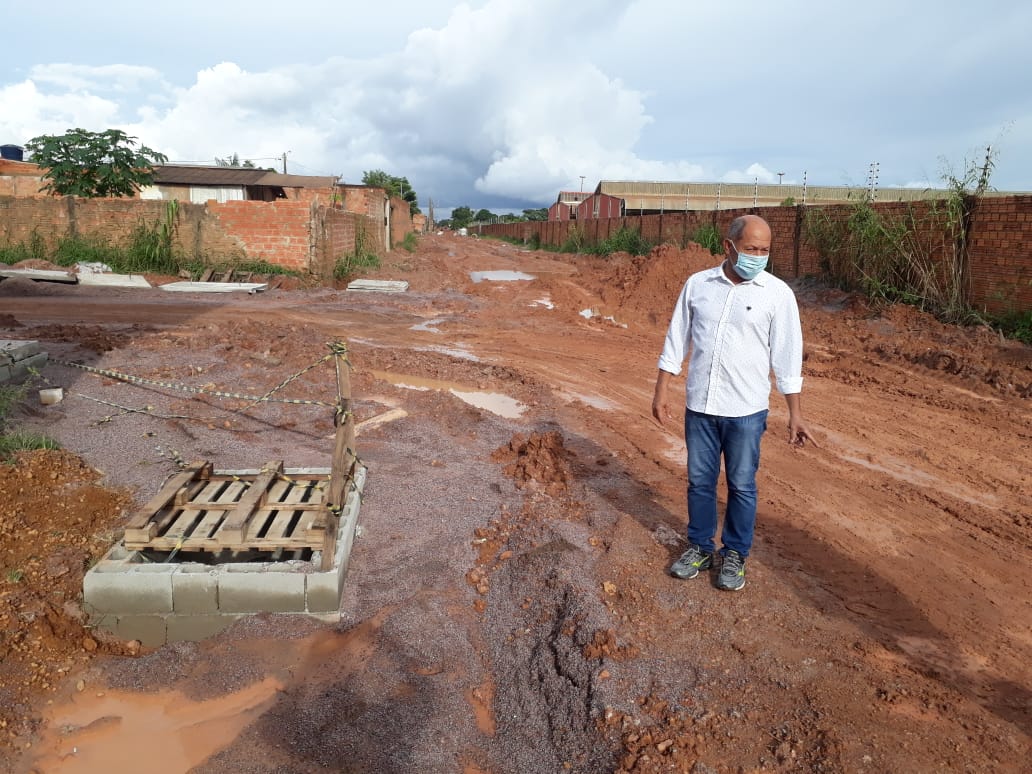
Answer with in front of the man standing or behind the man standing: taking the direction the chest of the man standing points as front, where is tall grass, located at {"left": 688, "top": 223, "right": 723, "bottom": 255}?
behind

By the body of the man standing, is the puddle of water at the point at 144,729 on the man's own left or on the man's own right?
on the man's own right

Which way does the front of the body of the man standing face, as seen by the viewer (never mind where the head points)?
toward the camera

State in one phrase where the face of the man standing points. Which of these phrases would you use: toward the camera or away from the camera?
toward the camera

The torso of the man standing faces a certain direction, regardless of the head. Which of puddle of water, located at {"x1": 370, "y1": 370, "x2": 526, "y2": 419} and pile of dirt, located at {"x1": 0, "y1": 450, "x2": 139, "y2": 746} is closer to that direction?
the pile of dirt

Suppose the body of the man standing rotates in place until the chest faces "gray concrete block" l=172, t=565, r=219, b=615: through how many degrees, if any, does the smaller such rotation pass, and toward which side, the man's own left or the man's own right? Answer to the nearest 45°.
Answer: approximately 90° to the man's own right

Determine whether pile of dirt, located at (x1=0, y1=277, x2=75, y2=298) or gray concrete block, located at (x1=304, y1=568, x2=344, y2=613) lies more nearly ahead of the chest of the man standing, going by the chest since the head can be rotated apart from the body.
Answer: the gray concrete block

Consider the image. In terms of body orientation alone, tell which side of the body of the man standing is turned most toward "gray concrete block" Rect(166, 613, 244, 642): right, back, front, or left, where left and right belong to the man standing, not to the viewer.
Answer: right

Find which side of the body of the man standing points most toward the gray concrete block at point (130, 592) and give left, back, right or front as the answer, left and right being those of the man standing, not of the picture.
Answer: right

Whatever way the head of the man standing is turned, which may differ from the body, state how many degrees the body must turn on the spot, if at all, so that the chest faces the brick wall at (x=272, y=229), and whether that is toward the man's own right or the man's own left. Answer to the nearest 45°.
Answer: approximately 135° to the man's own right

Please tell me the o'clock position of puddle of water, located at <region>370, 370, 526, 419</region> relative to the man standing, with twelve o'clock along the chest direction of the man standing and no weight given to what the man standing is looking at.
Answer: The puddle of water is roughly at 5 o'clock from the man standing.

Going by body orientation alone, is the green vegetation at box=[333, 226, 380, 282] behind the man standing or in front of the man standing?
behind

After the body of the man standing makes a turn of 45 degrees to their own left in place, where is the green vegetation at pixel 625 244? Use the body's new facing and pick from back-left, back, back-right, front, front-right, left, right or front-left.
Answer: back-left

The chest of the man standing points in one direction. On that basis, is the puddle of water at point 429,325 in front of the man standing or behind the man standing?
behind

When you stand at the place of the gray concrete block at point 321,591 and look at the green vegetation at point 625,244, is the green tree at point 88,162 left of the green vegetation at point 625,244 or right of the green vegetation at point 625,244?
left
